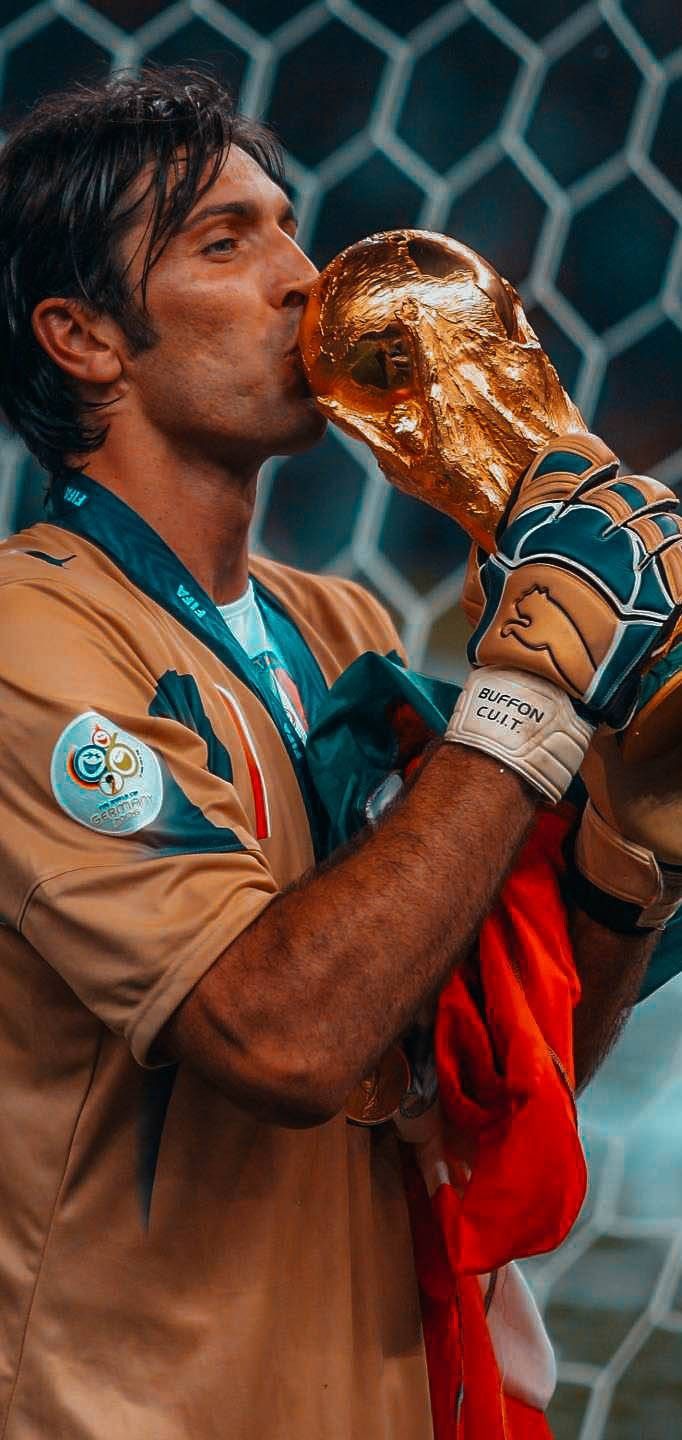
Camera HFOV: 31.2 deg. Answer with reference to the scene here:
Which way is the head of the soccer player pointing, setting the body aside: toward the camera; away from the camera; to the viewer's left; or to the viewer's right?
to the viewer's right

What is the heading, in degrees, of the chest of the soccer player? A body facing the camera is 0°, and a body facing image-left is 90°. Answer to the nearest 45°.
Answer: approximately 315°
